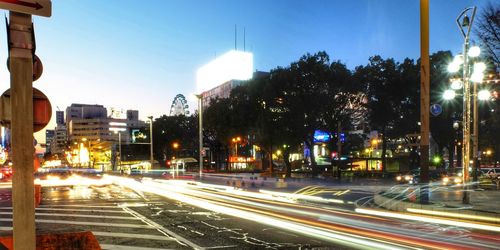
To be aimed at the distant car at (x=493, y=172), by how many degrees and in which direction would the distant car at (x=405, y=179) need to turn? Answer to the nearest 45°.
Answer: approximately 135° to its left

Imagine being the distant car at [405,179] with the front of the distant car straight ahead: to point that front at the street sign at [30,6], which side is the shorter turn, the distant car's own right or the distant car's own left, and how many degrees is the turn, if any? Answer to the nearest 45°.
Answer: approximately 45° to the distant car's own left

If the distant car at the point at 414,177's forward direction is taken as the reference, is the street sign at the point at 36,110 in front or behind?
in front

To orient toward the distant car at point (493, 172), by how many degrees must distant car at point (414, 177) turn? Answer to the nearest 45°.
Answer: approximately 135° to its left

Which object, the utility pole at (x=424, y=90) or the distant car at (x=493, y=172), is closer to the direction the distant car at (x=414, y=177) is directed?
the utility pole

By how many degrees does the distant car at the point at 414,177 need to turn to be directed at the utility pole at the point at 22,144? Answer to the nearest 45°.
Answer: approximately 45° to its left

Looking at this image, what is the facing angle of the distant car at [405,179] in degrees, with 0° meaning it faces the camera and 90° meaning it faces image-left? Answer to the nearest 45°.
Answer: approximately 45°

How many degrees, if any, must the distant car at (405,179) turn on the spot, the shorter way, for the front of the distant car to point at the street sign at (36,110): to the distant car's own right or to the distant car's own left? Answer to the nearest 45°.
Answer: approximately 45° to the distant car's own left

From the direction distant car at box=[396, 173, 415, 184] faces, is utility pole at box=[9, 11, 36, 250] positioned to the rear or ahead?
ahead

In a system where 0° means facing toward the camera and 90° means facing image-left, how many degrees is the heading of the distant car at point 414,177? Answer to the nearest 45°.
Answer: approximately 45°
